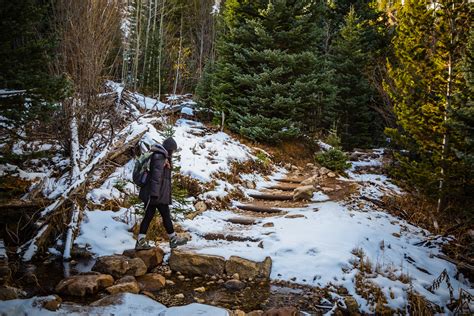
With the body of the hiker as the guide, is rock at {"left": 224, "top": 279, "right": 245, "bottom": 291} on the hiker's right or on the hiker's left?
on the hiker's right

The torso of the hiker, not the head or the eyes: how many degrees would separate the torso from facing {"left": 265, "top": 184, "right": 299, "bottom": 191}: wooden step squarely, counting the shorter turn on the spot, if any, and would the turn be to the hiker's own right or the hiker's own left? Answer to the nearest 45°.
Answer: approximately 45° to the hiker's own left

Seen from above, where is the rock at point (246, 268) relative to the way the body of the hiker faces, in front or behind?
in front

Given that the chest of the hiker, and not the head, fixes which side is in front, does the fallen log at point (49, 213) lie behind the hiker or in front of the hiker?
behind

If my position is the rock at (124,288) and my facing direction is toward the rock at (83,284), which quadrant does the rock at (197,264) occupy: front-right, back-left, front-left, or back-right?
back-right

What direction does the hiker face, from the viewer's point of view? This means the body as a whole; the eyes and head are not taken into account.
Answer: to the viewer's right

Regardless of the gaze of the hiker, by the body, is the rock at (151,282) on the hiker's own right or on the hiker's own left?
on the hiker's own right

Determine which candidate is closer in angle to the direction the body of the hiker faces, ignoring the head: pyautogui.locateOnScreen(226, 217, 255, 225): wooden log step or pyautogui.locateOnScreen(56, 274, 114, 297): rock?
the wooden log step

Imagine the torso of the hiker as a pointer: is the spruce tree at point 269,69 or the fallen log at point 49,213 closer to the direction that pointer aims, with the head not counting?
the spruce tree

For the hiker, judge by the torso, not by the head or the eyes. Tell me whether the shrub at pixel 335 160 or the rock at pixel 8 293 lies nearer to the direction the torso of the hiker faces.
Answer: the shrub

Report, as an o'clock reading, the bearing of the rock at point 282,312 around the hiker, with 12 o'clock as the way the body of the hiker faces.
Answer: The rock is roughly at 2 o'clock from the hiker.

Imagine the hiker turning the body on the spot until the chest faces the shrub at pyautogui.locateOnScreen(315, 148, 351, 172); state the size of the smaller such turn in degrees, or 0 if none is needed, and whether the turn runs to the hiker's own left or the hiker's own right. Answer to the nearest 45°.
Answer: approximately 45° to the hiker's own left
